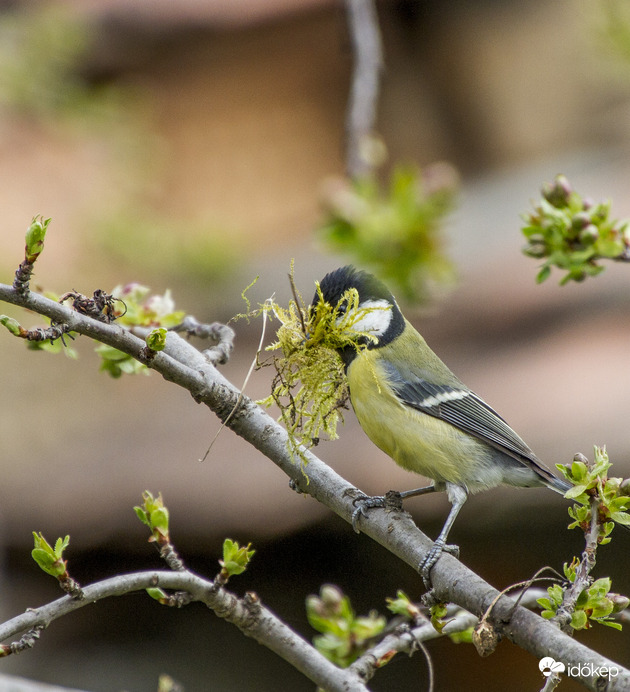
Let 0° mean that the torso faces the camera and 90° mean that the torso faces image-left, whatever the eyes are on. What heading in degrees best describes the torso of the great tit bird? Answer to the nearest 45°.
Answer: approximately 90°
